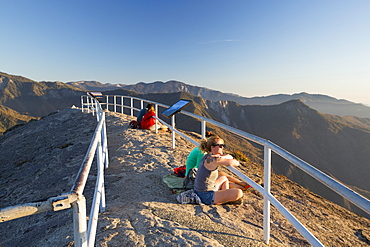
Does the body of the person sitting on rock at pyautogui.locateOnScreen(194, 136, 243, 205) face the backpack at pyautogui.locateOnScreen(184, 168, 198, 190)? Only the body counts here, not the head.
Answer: no
